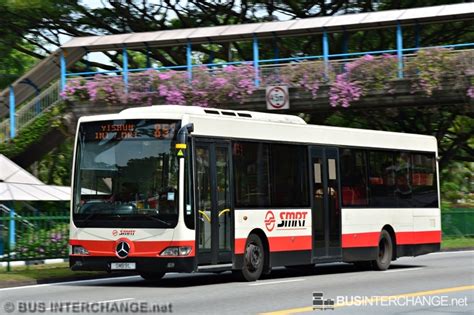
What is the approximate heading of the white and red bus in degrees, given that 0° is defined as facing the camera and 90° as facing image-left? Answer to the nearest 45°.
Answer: approximately 45°

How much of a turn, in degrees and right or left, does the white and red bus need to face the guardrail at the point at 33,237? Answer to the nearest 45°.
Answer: approximately 90° to its right

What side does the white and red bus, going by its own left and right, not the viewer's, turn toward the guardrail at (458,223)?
back

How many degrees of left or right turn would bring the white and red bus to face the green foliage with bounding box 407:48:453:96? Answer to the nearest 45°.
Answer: approximately 180°
